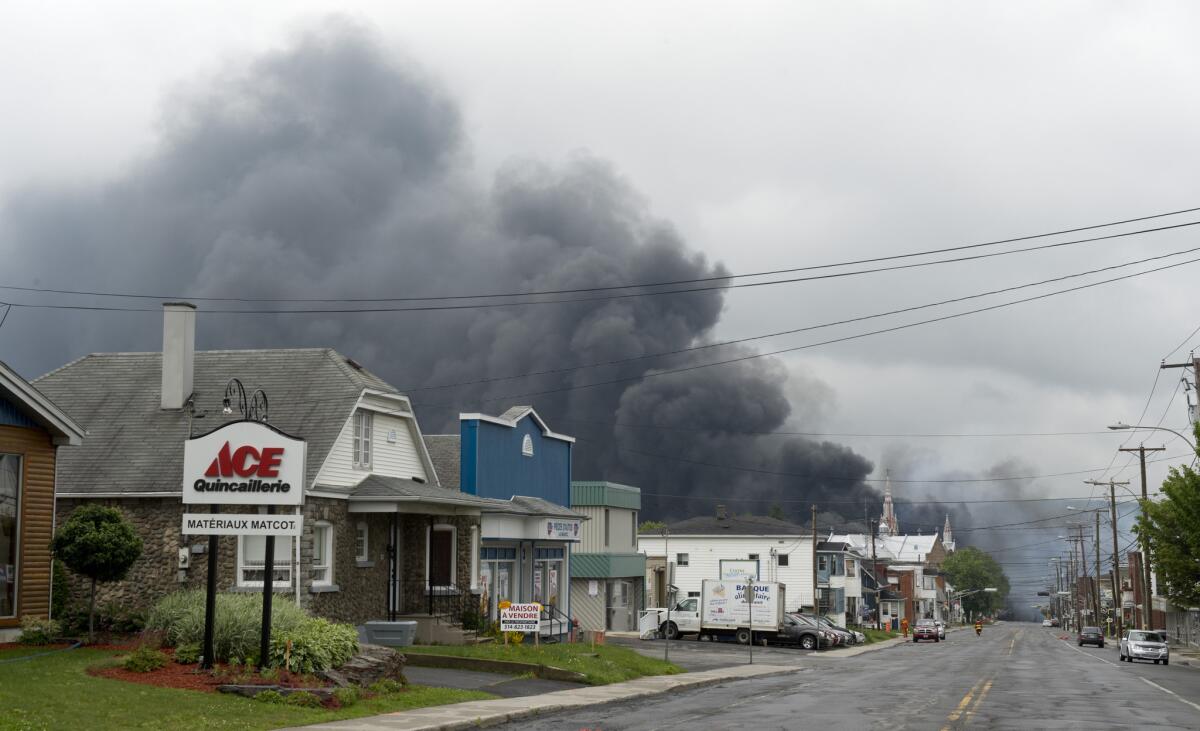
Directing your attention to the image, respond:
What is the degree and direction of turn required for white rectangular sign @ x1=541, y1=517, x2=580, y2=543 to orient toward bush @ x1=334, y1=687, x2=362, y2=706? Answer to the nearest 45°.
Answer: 0° — it already faces it

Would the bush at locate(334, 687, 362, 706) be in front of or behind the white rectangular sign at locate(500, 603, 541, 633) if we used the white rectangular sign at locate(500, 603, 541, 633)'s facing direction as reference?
in front

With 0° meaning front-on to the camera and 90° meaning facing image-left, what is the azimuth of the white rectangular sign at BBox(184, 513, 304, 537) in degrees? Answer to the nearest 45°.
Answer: approximately 0°

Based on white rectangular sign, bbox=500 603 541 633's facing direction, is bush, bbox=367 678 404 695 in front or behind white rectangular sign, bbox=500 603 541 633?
in front

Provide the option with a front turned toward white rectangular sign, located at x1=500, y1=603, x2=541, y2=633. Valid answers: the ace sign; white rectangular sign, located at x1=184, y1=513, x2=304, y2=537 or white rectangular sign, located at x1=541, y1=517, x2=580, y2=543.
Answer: white rectangular sign, located at x1=541, y1=517, x2=580, y2=543

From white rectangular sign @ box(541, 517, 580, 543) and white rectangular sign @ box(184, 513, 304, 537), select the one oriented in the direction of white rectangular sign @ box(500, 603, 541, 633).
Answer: white rectangular sign @ box(541, 517, 580, 543)

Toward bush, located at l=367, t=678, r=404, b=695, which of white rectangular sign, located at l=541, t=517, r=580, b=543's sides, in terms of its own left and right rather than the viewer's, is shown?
front

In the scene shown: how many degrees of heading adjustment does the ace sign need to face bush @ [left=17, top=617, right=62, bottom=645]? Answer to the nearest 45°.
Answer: approximately 135° to its right

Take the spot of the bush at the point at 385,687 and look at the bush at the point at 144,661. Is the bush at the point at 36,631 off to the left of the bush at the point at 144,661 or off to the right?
right

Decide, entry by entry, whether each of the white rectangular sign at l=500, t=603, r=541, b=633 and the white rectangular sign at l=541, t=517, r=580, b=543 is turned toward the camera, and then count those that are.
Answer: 2
